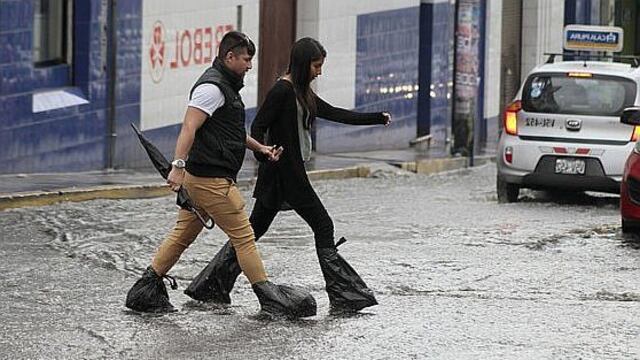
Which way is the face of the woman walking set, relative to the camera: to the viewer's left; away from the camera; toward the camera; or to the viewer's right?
to the viewer's right

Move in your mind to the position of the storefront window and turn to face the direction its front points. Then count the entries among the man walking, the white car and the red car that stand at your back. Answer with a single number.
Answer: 0

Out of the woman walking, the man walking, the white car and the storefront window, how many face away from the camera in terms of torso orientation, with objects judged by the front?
1

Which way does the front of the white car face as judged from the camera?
facing away from the viewer

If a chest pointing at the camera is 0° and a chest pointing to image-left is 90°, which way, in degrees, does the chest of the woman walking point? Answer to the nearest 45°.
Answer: approximately 270°

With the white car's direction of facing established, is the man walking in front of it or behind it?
behind

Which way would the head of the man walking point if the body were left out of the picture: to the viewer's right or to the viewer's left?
to the viewer's right

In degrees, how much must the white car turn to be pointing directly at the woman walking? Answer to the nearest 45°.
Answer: approximately 180°

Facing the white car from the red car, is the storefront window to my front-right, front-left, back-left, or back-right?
front-left
